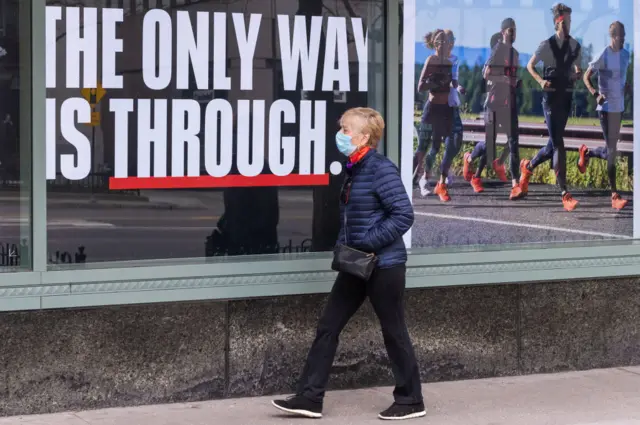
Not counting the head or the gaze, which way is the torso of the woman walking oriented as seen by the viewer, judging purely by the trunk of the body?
to the viewer's left

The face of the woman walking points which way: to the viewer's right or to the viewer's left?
to the viewer's left

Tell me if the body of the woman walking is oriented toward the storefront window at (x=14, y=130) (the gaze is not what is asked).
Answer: yes
